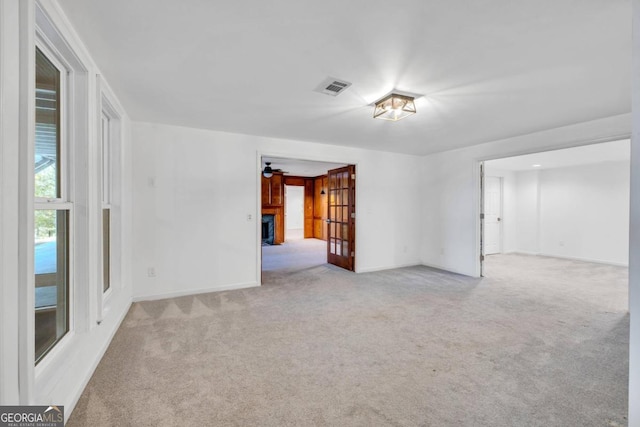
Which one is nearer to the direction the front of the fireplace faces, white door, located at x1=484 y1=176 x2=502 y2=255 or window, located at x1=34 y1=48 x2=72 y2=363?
the window

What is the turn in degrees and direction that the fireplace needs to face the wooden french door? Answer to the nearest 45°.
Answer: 0° — it already faces it

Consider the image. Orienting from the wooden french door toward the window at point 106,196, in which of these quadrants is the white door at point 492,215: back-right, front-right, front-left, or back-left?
back-left

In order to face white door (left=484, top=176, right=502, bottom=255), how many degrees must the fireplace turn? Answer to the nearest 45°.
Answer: approximately 45° to its left

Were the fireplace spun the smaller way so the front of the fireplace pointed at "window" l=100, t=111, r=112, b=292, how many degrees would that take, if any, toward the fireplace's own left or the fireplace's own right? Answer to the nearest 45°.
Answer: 0° — it already faces it

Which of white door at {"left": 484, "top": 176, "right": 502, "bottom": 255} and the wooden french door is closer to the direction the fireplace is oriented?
the wooden french door

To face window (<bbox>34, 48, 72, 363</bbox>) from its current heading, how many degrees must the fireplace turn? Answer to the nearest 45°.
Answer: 0° — it already faces it

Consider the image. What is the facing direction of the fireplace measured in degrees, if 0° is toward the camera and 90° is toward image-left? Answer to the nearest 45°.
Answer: approximately 0°
